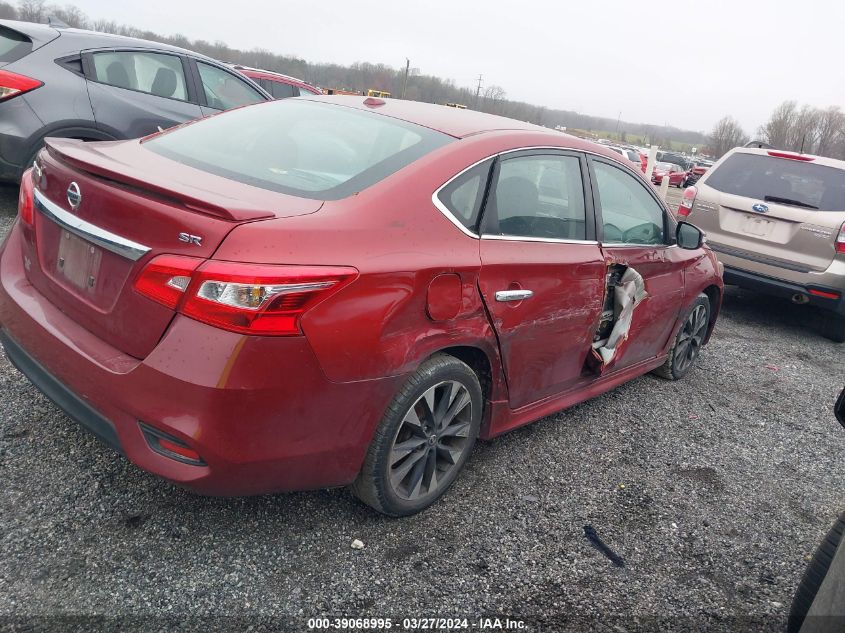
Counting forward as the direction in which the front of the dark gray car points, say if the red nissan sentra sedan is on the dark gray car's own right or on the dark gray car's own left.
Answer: on the dark gray car's own right

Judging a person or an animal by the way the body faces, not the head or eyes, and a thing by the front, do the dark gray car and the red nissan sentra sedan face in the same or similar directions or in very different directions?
same or similar directions

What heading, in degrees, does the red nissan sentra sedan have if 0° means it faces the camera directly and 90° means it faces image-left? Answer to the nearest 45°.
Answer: approximately 225°

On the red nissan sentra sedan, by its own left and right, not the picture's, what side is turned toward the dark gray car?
left

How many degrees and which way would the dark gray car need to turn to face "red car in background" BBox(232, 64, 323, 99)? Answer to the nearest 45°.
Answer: approximately 45° to its left

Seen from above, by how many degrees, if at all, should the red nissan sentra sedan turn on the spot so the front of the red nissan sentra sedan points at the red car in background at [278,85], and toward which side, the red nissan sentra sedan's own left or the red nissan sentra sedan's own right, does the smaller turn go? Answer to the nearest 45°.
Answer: approximately 45° to the red nissan sentra sedan's own left

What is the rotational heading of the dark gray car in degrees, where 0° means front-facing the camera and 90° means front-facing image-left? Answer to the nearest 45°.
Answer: approximately 225°

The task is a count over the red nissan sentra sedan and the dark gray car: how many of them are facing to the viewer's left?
0

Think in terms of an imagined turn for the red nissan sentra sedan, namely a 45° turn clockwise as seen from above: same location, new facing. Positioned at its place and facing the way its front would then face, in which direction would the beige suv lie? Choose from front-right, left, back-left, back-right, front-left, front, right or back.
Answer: front-left

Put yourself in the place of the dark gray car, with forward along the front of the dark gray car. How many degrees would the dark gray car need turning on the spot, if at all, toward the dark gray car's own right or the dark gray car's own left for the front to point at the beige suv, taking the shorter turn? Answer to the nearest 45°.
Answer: approximately 45° to the dark gray car's own right
